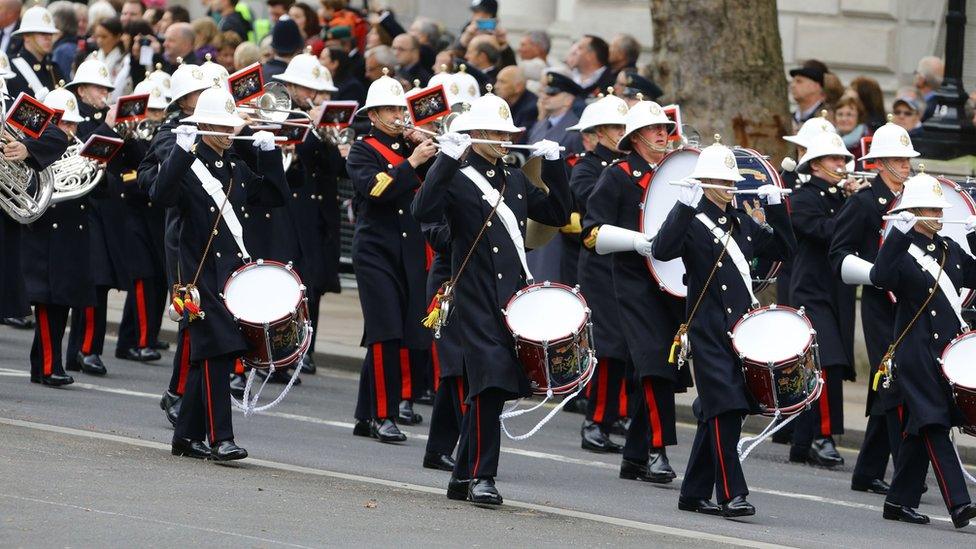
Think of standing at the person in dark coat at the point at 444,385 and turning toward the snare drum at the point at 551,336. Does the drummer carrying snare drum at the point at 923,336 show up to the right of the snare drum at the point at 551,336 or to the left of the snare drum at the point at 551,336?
left

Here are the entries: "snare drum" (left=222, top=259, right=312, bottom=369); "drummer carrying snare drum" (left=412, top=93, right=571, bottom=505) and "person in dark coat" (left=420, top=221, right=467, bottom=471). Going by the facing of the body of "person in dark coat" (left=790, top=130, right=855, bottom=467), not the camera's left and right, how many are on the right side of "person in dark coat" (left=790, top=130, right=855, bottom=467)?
3

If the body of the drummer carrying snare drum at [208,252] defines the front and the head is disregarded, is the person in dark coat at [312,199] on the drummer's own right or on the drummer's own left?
on the drummer's own left
